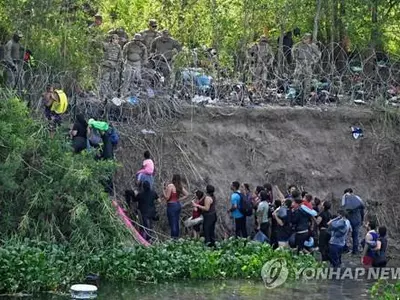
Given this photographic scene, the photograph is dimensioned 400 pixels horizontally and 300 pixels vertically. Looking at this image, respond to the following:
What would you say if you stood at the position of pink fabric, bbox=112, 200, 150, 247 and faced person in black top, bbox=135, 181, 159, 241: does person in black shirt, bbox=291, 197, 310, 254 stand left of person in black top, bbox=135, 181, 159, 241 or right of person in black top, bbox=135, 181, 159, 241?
right

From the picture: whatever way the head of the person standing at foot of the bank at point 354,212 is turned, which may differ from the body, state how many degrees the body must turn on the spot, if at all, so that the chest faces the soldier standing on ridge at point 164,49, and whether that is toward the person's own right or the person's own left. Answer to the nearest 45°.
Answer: approximately 45° to the person's own left

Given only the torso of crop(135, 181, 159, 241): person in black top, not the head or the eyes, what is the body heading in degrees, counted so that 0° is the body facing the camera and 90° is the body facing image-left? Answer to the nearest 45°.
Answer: approximately 180°

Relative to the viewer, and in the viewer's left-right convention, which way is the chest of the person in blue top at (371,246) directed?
facing away from the viewer and to the left of the viewer
